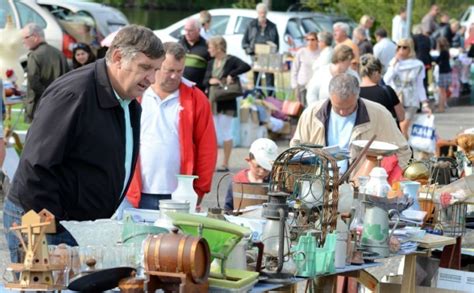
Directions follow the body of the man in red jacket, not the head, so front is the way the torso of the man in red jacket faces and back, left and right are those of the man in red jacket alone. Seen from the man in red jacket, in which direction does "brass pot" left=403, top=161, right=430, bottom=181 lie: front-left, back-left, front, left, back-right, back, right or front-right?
back-left

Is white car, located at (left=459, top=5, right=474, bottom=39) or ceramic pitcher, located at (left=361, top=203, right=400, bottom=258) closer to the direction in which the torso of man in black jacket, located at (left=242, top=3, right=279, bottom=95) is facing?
the ceramic pitcher

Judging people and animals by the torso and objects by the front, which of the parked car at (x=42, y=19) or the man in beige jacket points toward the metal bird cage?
the man in beige jacket

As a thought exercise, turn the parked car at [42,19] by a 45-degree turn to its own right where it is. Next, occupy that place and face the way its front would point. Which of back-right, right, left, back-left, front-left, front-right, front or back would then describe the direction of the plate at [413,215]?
back-left

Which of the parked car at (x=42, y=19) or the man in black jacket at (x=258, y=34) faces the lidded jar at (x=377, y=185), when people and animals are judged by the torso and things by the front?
the man in black jacket

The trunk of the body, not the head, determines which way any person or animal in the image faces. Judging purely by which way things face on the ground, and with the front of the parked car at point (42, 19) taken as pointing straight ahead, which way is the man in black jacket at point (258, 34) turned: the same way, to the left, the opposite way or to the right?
to the left

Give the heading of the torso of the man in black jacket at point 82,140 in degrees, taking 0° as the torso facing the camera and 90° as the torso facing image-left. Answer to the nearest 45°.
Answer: approximately 315°
